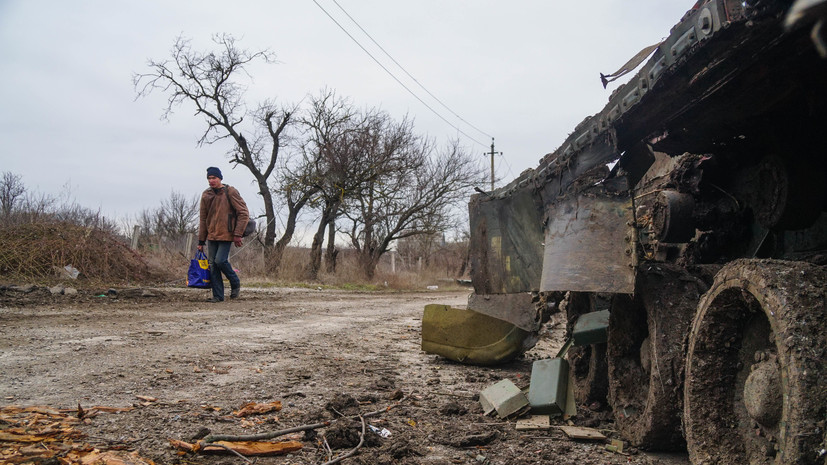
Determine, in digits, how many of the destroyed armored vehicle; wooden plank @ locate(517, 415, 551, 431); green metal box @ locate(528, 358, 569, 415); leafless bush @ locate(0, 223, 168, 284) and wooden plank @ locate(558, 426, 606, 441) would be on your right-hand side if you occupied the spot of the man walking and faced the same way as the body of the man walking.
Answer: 1

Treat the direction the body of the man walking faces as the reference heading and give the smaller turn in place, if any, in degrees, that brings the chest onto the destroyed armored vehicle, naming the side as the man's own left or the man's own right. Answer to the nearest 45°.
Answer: approximately 45° to the man's own left

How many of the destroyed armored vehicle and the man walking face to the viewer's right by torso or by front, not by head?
0

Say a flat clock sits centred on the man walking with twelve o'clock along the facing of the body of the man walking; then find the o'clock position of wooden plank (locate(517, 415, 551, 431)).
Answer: The wooden plank is roughly at 10 o'clock from the man walking.

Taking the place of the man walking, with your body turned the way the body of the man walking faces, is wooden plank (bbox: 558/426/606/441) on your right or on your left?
on your left

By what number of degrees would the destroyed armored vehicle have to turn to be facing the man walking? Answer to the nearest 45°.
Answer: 0° — it already faces them

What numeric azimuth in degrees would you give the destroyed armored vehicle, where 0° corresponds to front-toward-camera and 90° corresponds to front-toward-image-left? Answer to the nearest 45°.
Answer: approximately 135°

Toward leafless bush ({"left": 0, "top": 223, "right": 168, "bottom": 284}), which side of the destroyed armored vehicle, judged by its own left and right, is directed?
front
